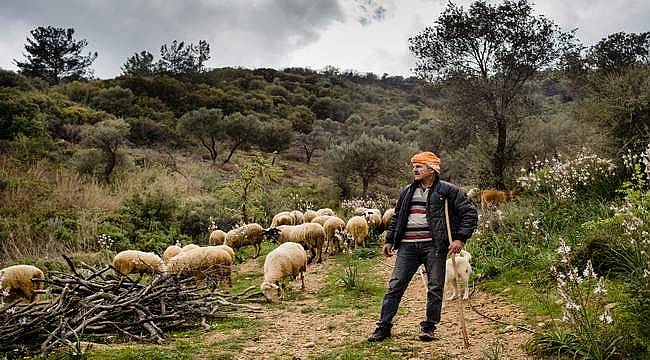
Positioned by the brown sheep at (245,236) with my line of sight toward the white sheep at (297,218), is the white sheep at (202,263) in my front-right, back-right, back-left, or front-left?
back-right

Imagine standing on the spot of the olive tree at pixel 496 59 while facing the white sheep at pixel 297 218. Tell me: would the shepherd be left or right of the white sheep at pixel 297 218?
left

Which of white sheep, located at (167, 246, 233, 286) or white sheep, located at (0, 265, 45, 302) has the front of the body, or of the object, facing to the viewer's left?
white sheep, located at (167, 246, 233, 286)

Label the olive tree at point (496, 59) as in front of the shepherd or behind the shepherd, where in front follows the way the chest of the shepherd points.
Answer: behind

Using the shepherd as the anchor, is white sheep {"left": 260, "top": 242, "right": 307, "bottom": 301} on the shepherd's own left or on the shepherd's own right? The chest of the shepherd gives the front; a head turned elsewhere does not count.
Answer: on the shepherd's own right

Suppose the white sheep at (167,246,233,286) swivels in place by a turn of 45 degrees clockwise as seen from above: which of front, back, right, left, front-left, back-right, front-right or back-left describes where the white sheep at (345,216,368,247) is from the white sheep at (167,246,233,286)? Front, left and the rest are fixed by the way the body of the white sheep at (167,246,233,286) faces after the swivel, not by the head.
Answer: right

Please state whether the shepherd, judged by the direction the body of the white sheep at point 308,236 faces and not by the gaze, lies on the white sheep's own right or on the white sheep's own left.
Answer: on the white sheep's own left

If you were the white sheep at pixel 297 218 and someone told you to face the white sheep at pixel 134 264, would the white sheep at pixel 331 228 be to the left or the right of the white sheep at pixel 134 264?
left

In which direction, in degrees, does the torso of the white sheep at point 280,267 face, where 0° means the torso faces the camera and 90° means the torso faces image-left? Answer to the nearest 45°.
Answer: approximately 45°

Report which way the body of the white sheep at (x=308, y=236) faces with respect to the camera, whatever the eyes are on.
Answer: to the viewer's left

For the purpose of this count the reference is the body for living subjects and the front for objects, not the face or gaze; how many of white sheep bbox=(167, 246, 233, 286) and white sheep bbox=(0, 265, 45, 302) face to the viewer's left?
1

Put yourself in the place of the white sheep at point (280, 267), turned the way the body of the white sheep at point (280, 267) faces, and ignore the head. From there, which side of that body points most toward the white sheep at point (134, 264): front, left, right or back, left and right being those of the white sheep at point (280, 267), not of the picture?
right

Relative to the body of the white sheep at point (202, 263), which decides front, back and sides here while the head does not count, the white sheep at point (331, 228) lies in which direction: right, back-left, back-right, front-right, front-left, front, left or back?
back-right
